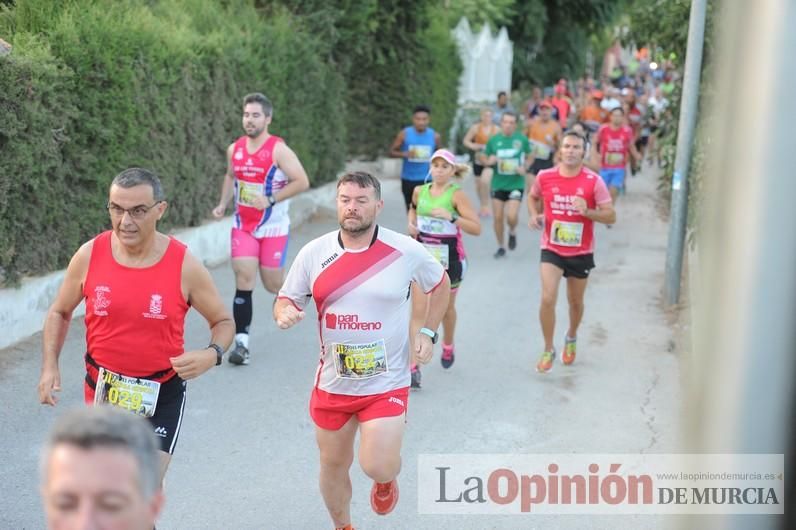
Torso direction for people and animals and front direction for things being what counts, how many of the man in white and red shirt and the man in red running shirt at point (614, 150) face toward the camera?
2

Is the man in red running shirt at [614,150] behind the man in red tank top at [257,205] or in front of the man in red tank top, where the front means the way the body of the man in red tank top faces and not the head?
behind

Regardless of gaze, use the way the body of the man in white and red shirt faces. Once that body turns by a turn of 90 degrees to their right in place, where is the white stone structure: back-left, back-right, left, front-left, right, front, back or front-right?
right

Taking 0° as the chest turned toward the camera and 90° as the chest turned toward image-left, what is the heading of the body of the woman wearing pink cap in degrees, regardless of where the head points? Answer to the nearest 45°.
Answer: approximately 45°

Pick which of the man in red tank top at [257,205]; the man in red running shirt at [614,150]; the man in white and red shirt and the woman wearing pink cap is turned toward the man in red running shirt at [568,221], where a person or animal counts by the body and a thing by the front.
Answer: the man in red running shirt at [614,150]

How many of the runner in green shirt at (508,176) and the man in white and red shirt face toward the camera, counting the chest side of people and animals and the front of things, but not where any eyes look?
2

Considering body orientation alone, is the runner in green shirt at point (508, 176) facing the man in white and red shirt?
yes

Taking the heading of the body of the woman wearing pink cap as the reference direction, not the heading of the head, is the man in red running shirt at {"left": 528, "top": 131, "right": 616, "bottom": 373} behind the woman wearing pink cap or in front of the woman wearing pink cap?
behind

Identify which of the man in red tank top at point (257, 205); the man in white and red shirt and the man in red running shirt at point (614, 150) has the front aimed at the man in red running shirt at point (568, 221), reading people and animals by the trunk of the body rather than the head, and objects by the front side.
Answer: the man in red running shirt at point (614, 150)

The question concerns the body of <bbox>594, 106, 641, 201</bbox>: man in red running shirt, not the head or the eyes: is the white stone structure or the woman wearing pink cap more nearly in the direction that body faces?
the woman wearing pink cap

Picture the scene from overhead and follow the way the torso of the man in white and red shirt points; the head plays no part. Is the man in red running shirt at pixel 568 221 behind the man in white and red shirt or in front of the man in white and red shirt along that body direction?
behind

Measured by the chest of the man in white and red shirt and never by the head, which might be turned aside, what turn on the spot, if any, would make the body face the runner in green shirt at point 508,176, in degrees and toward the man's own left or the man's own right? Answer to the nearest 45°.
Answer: approximately 180°
